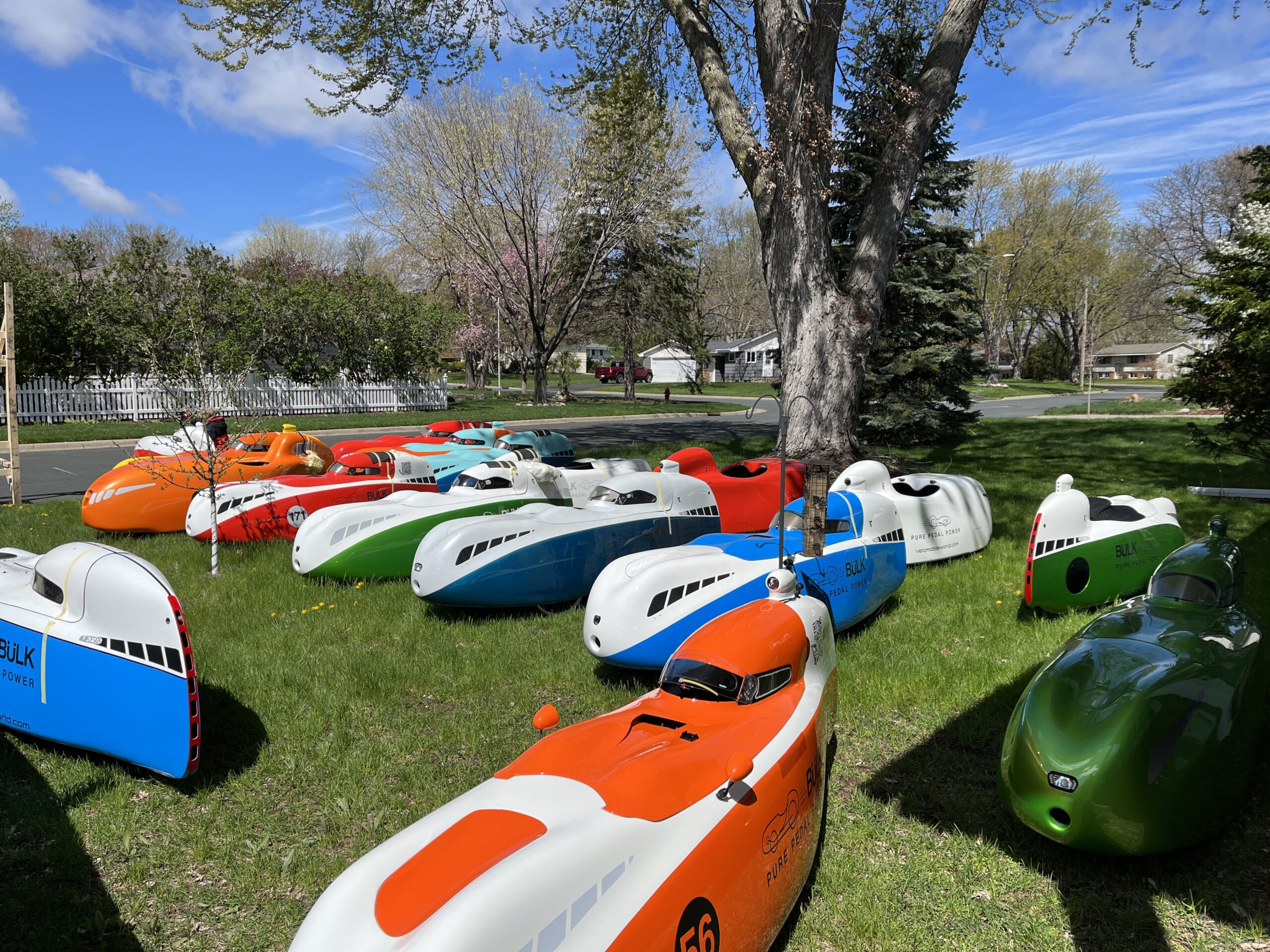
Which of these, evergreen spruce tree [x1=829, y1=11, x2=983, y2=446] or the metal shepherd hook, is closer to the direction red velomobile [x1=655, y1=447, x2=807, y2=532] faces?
the evergreen spruce tree

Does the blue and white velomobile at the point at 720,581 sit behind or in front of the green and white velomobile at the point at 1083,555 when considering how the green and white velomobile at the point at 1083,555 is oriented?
behind

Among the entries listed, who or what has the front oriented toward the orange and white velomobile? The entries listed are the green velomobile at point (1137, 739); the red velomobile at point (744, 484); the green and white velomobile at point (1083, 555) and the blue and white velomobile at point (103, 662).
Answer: the green velomobile

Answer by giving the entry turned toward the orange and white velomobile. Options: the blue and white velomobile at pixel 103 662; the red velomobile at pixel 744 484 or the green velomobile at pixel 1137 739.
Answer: the green velomobile
